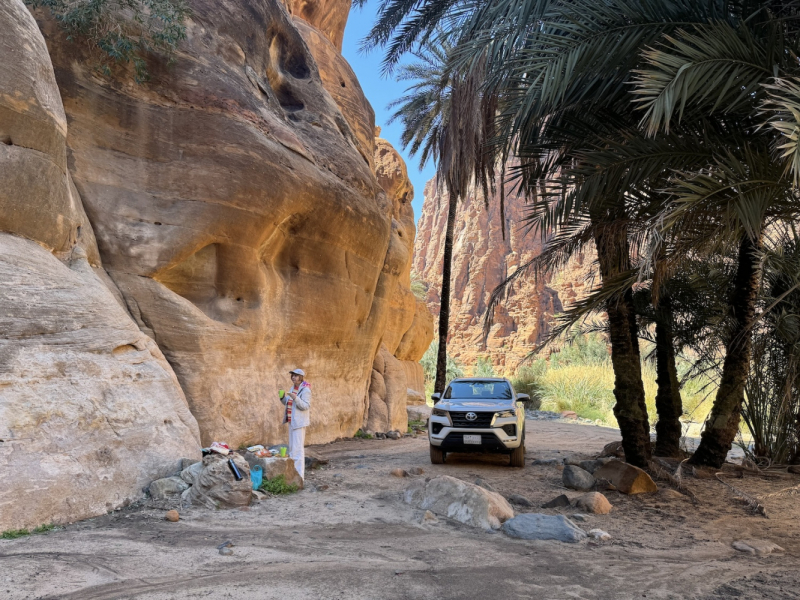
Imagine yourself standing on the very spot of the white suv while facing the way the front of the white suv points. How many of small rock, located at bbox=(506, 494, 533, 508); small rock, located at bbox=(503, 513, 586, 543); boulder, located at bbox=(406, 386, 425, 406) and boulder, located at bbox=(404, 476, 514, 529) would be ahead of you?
3

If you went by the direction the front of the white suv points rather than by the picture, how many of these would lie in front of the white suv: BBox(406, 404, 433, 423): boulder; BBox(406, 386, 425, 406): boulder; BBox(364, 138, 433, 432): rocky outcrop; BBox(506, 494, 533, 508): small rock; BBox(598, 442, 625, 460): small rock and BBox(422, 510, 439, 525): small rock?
2

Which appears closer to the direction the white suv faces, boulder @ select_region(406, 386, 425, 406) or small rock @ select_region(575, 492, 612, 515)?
the small rock

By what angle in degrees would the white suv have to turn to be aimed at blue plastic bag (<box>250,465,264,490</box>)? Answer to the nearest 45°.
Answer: approximately 45° to its right

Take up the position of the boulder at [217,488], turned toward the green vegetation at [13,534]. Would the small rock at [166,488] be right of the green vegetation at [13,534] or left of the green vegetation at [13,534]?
right

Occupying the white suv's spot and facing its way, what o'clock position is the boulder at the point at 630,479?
The boulder is roughly at 10 o'clock from the white suv.

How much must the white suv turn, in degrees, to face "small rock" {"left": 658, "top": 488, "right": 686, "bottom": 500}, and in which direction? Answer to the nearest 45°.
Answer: approximately 45° to its left

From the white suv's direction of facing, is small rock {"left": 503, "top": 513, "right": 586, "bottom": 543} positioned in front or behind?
in front

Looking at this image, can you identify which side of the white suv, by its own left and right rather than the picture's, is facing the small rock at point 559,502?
front

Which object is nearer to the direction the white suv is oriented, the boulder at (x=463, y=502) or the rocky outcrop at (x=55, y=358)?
the boulder

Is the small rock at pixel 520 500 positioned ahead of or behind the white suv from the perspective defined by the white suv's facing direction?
ahead

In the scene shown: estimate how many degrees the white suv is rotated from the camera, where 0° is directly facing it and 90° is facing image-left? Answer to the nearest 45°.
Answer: approximately 0°

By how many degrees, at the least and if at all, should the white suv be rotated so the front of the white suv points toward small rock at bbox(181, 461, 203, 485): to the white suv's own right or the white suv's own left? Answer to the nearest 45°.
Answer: approximately 45° to the white suv's own right

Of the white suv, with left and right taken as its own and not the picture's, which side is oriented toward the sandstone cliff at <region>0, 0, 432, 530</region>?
right

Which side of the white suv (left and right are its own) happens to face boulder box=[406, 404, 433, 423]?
back
